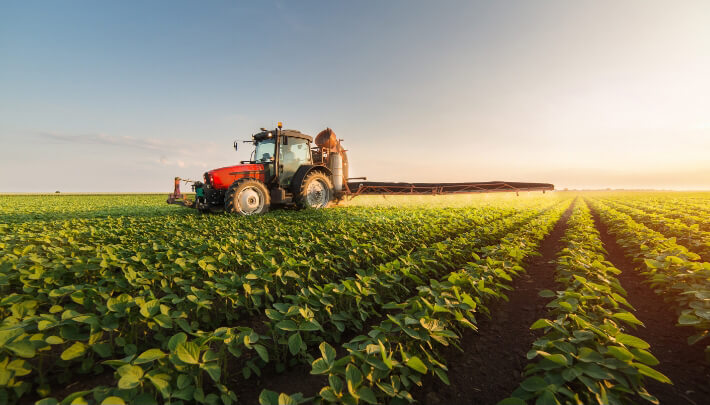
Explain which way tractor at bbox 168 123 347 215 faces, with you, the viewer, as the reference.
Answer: facing the viewer and to the left of the viewer

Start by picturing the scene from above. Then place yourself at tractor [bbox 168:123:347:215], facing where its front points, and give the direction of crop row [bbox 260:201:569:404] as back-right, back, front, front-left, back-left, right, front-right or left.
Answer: front-left

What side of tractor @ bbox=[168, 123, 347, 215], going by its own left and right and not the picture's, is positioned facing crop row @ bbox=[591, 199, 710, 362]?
left

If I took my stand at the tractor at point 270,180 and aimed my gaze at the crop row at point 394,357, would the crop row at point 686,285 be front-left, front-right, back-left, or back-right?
front-left

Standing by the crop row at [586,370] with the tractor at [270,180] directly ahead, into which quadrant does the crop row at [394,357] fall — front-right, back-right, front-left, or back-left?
front-left

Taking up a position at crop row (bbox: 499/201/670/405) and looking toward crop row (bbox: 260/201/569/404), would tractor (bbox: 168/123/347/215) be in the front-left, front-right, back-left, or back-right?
front-right

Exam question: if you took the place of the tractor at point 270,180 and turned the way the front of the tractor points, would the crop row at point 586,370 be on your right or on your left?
on your left

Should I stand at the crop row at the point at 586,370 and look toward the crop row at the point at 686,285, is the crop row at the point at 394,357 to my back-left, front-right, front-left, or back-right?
back-left
